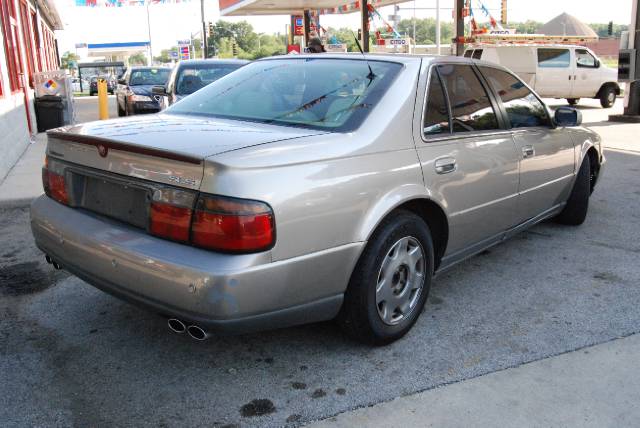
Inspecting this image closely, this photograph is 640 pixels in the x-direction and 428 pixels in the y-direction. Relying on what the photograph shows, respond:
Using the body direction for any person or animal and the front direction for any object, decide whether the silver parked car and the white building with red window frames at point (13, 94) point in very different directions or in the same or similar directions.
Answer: same or similar directions

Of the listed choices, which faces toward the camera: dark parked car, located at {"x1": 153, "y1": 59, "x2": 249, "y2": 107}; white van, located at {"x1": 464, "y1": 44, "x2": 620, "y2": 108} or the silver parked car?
the dark parked car

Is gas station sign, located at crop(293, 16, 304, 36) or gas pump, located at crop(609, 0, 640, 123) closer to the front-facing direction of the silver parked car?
the gas pump

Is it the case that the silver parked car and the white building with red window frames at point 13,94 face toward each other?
no

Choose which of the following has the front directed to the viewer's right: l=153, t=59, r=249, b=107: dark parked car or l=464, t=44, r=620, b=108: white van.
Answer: the white van

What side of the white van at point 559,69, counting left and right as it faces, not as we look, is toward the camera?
right

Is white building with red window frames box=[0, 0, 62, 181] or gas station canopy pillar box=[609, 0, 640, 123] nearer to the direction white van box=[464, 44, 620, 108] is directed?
the gas station canopy pillar

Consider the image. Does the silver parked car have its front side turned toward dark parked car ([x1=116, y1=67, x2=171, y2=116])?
no

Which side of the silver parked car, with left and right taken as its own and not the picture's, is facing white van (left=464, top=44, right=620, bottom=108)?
front

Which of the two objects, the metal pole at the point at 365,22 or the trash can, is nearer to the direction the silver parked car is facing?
the metal pole

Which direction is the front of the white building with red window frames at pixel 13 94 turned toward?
to the viewer's right

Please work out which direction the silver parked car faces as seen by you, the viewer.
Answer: facing away from the viewer and to the right of the viewer

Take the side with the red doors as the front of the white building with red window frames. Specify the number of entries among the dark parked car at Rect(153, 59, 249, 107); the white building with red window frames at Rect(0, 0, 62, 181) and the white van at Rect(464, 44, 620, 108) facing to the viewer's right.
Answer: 2

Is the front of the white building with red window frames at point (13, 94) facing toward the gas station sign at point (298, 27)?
no

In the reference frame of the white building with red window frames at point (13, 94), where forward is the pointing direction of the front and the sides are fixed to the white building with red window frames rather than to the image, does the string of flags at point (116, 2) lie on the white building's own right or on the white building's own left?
on the white building's own left

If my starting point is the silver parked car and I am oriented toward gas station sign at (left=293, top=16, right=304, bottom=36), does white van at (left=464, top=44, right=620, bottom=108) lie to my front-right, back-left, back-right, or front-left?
front-right

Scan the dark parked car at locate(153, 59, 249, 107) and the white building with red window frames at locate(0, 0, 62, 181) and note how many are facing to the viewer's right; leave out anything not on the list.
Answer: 1
